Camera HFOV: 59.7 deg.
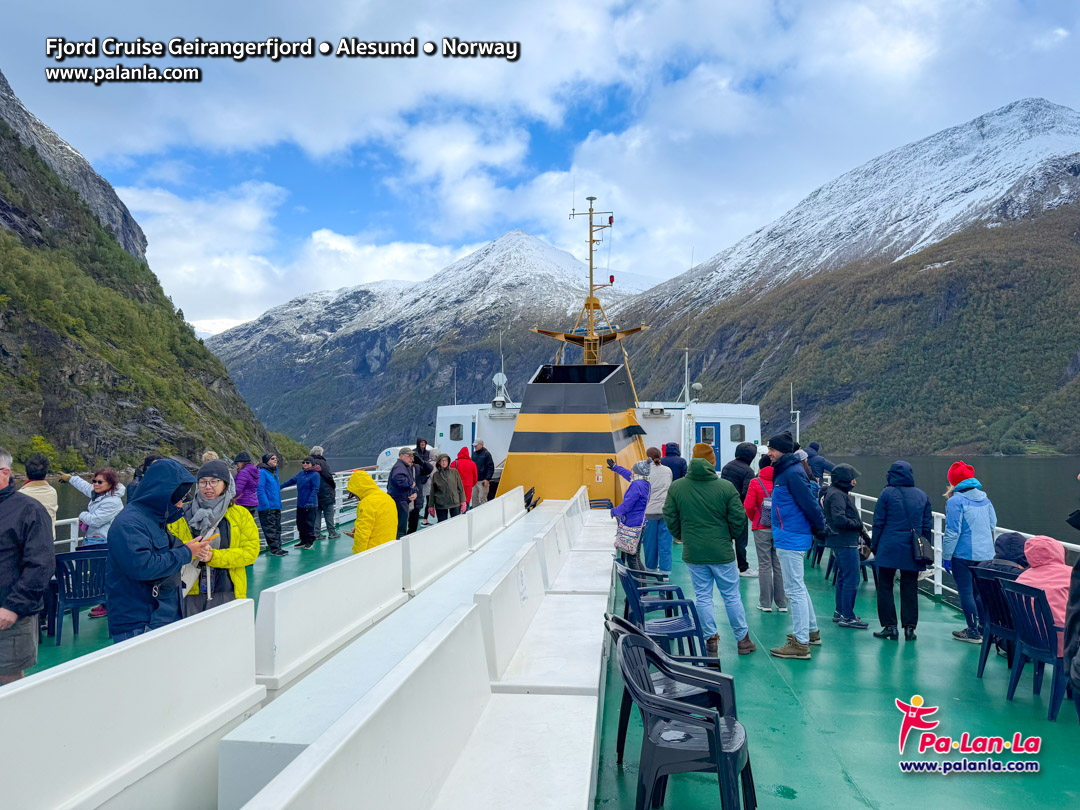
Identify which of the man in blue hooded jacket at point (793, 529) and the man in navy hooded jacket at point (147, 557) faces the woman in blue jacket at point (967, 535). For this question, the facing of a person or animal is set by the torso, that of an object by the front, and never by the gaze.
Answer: the man in navy hooded jacket at point (147, 557)

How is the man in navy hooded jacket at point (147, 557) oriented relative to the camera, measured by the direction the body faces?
to the viewer's right

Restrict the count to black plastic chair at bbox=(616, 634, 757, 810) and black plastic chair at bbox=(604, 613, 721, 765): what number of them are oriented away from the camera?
0

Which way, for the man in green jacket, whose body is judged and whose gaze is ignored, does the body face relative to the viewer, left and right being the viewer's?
facing away from the viewer

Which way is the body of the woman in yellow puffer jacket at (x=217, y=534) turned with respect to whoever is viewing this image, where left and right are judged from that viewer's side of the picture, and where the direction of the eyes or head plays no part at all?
facing the viewer and to the left of the viewer

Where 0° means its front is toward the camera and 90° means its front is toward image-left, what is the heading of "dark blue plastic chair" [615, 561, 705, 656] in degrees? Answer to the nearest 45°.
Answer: approximately 270°

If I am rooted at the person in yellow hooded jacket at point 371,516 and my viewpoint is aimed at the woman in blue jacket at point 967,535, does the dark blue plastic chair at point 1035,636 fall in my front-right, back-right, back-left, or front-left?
front-right
